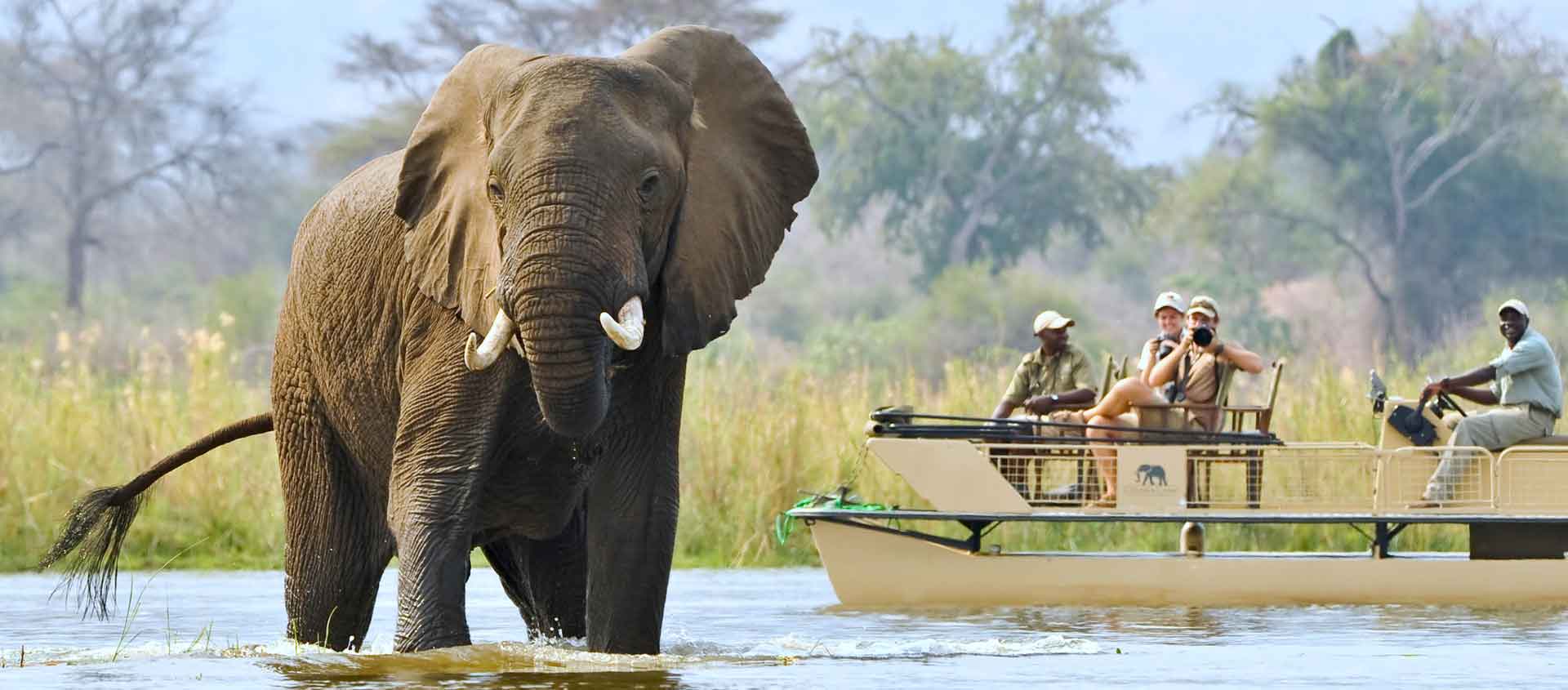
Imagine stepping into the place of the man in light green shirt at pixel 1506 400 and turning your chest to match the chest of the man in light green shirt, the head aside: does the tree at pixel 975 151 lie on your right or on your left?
on your right

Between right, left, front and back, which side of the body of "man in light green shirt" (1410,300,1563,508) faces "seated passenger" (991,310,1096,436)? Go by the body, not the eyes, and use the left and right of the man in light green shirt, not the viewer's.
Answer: front

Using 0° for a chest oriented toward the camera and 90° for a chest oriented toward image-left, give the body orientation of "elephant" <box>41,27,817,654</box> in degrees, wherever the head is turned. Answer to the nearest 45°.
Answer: approximately 315°

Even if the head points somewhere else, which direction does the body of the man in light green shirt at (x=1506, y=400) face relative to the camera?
to the viewer's left

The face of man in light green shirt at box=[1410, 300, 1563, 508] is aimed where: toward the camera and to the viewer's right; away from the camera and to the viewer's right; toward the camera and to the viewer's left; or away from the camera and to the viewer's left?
toward the camera and to the viewer's left

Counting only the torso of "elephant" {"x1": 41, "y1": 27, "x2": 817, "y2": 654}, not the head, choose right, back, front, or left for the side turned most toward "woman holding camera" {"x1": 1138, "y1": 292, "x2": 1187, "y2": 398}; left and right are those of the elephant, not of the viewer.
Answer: left
